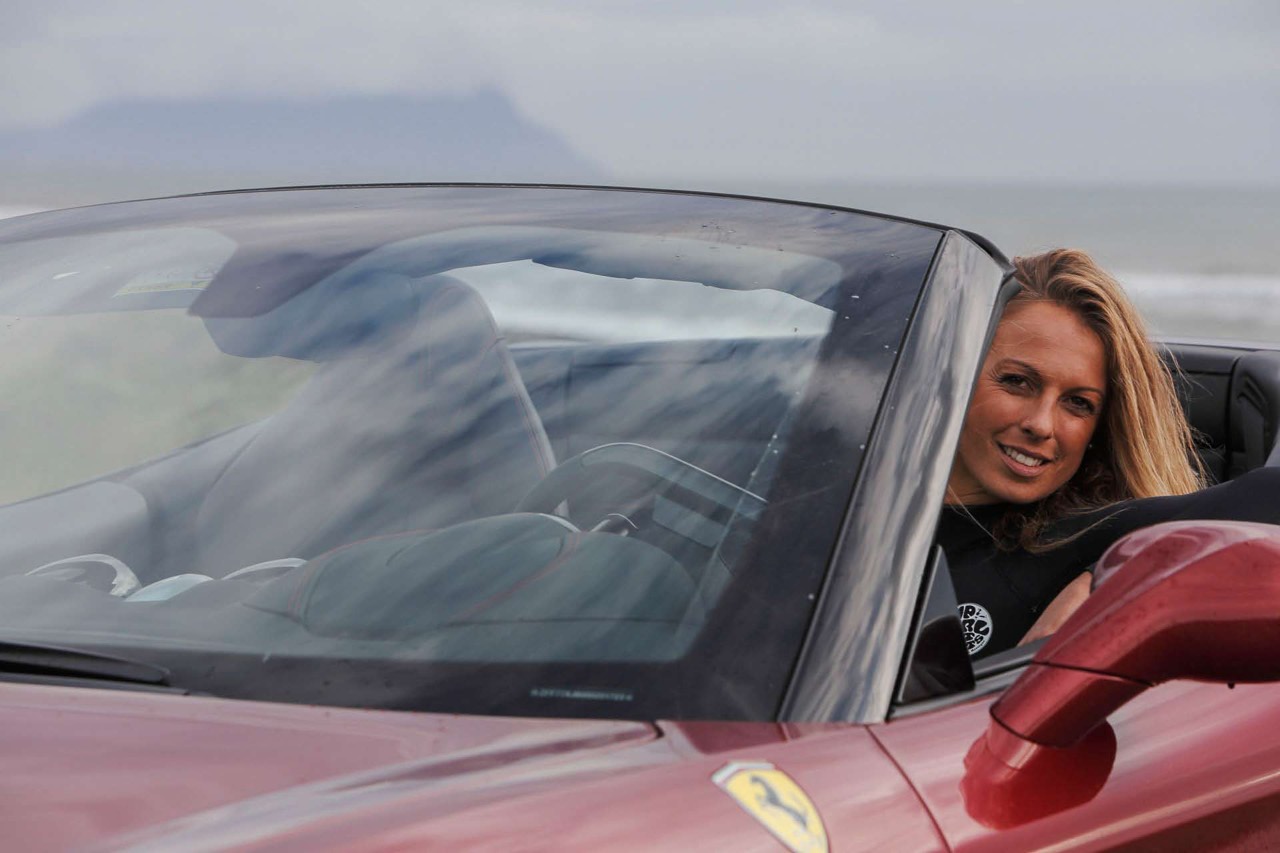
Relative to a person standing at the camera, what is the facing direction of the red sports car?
facing the viewer and to the left of the viewer

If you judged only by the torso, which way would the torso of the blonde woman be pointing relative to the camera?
toward the camera
